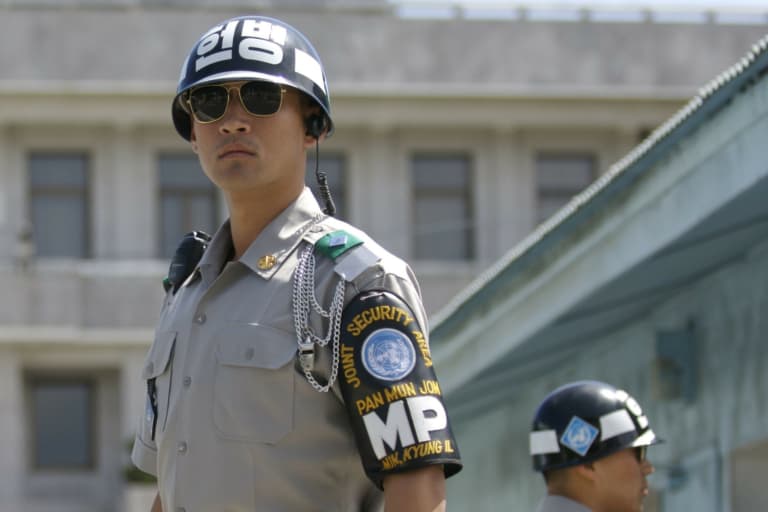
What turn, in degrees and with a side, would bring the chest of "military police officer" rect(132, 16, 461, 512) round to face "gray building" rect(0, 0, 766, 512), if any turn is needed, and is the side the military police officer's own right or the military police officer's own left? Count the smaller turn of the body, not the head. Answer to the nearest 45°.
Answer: approximately 135° to the military police officer's own right

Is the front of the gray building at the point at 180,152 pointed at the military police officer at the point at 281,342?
yes

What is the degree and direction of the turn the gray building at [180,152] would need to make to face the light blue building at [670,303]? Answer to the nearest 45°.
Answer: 0° — it already faces it

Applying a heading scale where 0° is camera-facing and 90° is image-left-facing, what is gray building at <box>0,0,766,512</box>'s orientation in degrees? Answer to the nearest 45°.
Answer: approximately 0°

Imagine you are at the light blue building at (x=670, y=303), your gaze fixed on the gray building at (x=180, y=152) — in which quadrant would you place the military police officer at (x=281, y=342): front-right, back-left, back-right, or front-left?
back-left

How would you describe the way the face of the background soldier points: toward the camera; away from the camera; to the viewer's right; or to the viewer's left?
to the viewer's right

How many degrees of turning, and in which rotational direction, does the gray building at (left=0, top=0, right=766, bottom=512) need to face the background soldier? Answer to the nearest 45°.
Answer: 0° — it already faces them

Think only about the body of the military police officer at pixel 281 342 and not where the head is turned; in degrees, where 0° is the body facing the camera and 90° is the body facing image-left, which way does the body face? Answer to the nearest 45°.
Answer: approximately 45°
